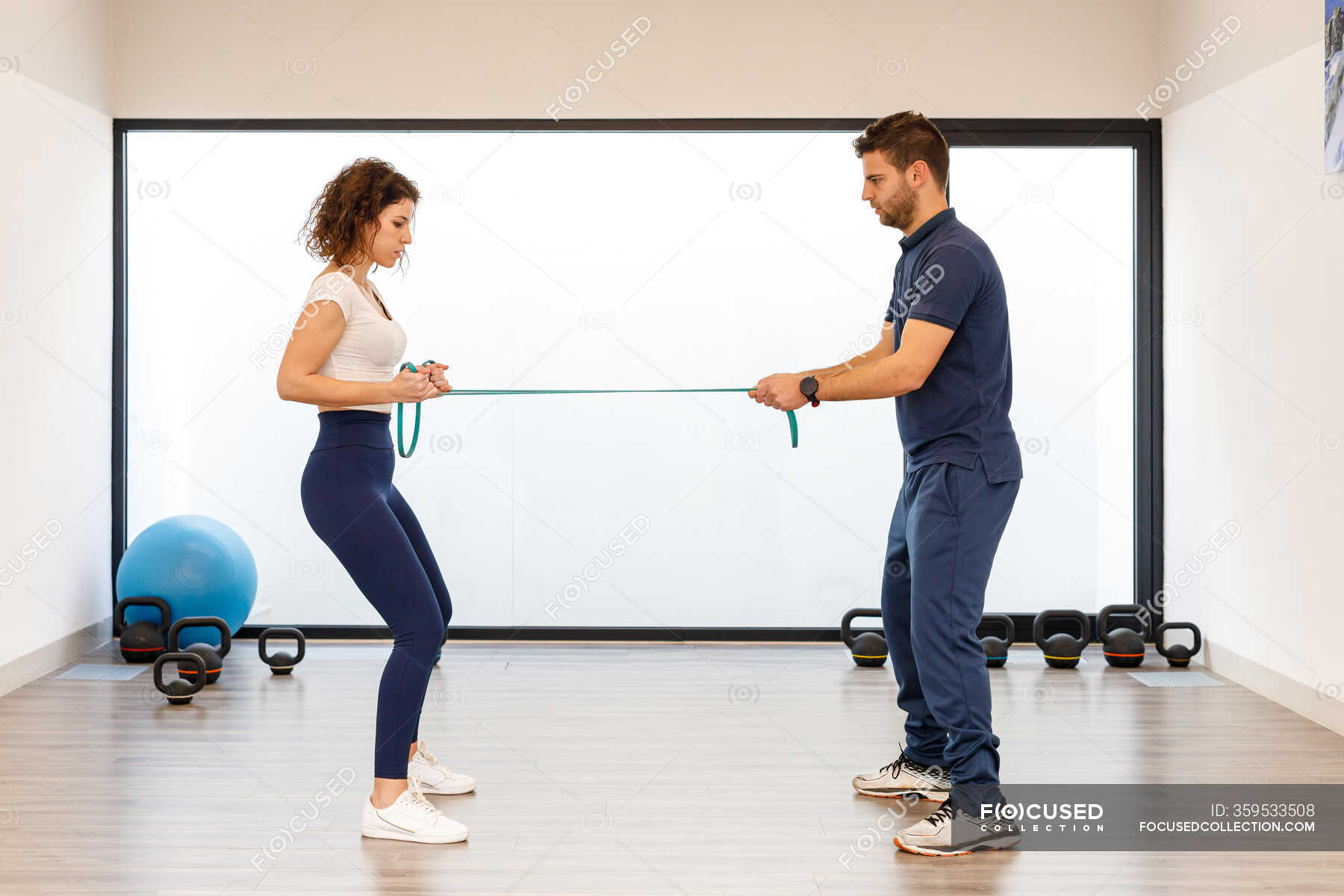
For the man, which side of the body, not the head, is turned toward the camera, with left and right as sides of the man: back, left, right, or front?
left

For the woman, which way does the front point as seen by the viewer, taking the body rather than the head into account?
to the viewer's right

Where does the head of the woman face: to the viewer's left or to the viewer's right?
to the viewer's right

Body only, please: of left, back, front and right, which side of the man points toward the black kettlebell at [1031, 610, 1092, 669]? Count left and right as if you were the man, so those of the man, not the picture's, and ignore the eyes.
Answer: right

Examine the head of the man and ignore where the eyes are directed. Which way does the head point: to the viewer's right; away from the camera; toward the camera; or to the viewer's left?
to the viewer's left

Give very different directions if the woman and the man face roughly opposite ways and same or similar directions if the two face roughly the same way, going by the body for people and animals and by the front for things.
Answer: very different directions

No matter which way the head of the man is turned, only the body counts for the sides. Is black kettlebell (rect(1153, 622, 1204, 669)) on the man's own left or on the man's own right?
on the man's own right

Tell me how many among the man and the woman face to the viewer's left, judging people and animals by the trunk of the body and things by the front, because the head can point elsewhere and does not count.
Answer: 1
